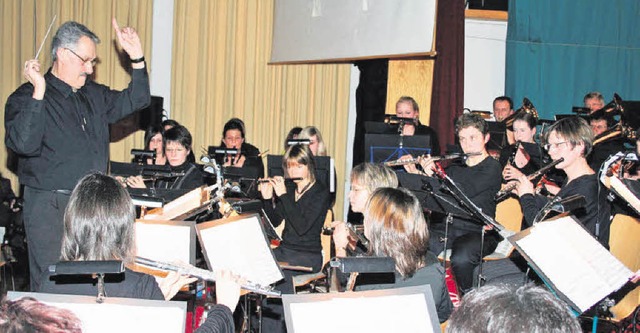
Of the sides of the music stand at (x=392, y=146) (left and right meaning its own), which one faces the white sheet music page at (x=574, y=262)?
back

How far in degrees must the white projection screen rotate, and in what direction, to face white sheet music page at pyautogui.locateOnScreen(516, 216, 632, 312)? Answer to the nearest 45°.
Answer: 0° — it already faces it

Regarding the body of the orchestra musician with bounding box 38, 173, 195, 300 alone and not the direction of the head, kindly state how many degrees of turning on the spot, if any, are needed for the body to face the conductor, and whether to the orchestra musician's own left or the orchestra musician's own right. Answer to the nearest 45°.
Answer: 0° — they already face them

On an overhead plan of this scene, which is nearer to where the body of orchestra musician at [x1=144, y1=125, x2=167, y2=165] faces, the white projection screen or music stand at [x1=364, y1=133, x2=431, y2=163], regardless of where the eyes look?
the music stand

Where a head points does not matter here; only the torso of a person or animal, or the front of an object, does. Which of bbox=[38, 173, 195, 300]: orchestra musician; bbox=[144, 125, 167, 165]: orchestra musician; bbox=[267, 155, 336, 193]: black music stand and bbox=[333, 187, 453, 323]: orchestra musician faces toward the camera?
bbox=[144, 125, 167, 165]: orchestra musician

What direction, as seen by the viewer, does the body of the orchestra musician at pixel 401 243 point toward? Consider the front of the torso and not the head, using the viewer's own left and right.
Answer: facing away from the viewer and to the left of the viewer

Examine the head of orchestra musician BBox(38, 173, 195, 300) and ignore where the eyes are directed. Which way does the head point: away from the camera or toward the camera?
away from the camera

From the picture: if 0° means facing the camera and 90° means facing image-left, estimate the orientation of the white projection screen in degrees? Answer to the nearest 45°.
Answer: approximately 0°

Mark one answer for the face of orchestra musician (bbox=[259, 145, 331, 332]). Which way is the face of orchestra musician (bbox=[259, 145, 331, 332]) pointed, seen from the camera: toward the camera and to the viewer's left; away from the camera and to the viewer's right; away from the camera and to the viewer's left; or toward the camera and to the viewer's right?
toward the camera and to the viewer's left

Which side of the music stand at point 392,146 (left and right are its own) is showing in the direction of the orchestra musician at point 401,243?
back

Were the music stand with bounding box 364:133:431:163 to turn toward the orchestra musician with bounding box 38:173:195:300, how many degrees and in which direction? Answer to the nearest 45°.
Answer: approximately 180°

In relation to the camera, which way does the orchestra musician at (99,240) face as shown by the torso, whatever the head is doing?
away from the camera
